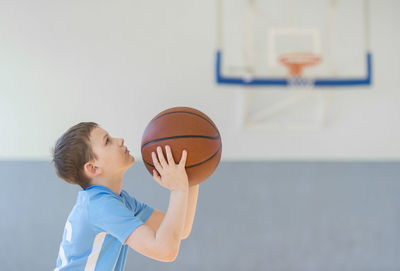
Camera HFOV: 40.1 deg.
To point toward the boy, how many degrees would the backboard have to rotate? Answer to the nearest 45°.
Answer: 0° — it already faces them

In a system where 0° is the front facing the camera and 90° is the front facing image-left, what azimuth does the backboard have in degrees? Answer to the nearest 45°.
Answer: approximately 0°

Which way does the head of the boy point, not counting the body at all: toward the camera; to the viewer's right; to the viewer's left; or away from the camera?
to the viewer's right

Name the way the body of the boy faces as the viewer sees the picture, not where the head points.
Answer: to the viewer's right

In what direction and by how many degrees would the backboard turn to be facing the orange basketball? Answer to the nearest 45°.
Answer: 0° — it already faces it

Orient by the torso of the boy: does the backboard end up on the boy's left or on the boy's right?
on the boy's left

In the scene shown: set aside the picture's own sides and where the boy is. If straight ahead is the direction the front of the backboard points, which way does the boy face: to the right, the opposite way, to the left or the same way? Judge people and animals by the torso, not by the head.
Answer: to the left

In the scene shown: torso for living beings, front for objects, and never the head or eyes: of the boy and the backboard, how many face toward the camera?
1

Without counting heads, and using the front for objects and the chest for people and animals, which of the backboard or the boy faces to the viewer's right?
the boy
